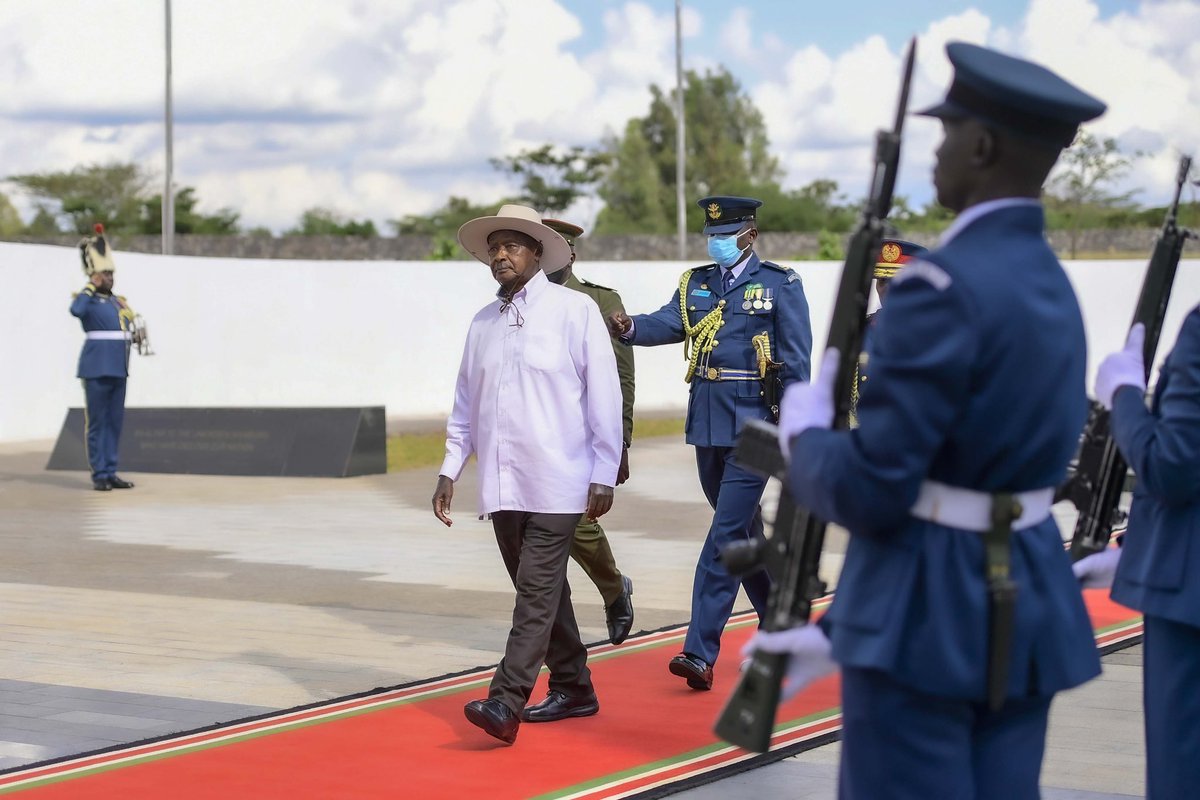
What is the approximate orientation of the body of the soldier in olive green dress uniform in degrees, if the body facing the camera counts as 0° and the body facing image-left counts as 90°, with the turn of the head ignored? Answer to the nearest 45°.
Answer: approximately 45°

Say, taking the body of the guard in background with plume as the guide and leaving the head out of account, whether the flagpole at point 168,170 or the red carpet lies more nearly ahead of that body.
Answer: the red carpet

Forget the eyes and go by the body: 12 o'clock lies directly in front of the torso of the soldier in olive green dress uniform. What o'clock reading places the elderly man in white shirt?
The elderly man in white shirt is roughly at 11 o'clock from the soldier in olive green dress uniform.

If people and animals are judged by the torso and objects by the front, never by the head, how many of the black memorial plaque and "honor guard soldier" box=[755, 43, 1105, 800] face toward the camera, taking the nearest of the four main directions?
1

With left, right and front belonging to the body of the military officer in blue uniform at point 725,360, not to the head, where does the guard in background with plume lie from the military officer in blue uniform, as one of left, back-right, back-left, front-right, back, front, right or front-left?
right

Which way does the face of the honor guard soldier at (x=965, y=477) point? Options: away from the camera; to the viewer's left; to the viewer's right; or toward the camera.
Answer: to the viewer's left

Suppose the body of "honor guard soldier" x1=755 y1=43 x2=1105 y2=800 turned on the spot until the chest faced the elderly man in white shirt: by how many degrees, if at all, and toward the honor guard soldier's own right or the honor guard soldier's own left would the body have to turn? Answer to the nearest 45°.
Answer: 0° — they already face them

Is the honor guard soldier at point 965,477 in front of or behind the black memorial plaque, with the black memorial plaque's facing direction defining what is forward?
in front

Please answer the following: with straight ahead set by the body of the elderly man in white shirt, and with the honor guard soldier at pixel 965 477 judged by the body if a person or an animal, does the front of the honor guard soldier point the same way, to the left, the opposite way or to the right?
to the right

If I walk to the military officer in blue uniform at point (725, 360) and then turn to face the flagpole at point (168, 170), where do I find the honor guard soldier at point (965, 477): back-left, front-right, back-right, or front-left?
back-left
